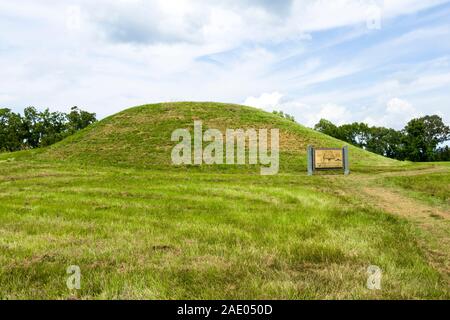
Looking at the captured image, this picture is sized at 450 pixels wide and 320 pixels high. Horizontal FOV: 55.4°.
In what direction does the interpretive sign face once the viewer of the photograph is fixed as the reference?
facing the viewer
